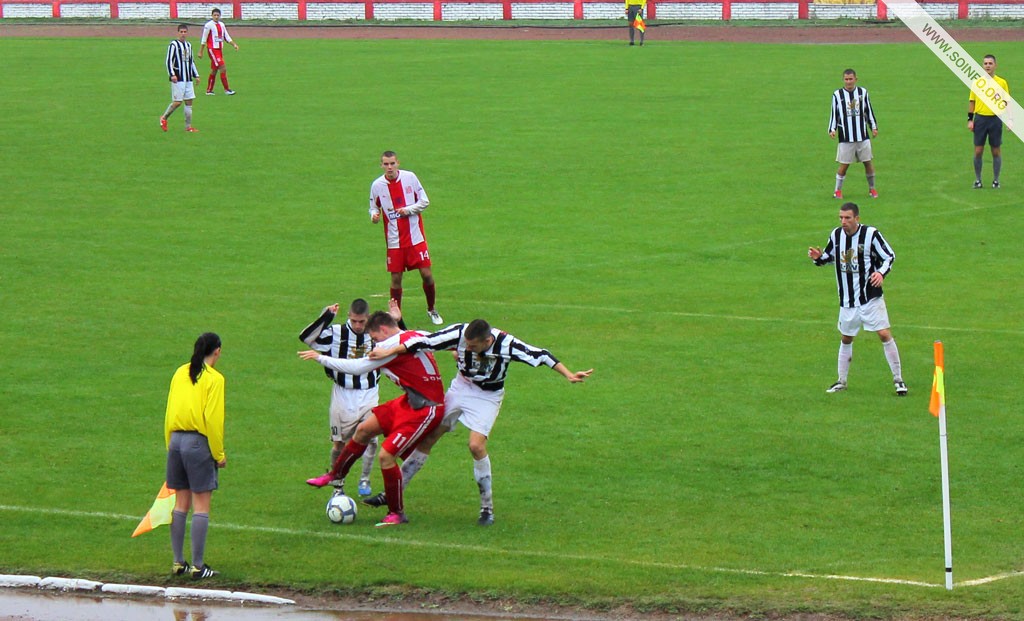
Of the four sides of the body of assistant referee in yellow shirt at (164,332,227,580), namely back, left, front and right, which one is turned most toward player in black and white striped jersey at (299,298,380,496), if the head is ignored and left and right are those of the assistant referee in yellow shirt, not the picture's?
front

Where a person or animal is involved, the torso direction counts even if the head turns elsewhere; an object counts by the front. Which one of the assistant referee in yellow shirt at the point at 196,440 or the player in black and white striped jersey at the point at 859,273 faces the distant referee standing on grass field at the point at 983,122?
the assistant referee in yellow shirt

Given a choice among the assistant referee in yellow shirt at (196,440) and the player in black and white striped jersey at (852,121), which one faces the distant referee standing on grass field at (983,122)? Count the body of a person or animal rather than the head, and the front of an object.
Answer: the assistant referee in yellow shirt

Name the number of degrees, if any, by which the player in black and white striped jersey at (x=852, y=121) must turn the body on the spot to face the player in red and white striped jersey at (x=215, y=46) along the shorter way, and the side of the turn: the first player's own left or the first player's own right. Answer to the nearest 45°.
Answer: approximately 135° to the first player's own right

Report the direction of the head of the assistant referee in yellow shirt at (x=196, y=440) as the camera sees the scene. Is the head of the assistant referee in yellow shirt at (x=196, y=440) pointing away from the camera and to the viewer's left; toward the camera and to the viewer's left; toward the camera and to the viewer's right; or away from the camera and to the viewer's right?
away from the camera and to the viewer's right

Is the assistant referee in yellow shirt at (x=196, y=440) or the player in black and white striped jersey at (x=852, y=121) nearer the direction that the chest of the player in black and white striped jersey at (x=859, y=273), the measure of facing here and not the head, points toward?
the assistant referee in yellow shirt

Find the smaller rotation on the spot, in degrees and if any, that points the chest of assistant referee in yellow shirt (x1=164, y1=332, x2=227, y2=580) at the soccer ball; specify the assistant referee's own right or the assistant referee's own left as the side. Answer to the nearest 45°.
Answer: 0° — they already face it

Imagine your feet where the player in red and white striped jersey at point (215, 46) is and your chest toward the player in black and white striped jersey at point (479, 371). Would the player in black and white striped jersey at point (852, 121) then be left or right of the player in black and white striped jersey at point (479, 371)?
left

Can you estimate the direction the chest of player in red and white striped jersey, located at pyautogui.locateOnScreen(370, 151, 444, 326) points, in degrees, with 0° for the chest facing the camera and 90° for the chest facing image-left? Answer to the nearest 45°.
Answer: approximately 0°

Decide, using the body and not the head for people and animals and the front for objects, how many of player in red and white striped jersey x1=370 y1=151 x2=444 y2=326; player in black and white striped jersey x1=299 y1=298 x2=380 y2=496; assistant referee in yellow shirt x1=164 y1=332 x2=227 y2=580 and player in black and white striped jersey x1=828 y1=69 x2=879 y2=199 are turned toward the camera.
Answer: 3

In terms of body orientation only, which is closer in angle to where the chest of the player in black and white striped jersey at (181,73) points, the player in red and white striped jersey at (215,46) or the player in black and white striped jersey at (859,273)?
the player in black and white striped jersey

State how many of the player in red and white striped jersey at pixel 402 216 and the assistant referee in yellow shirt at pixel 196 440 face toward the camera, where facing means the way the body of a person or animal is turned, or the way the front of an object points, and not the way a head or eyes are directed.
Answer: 1
